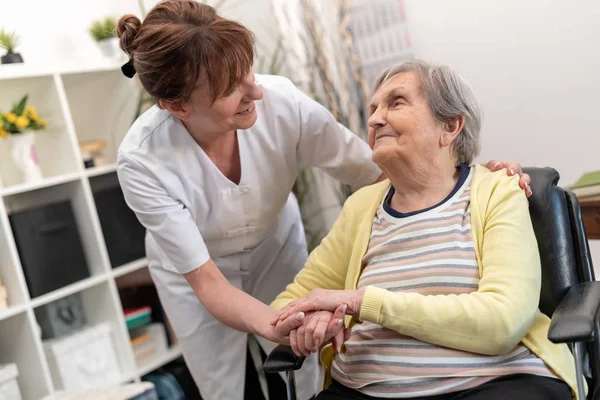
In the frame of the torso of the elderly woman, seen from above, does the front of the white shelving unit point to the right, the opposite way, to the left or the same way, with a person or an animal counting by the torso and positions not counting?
to the left

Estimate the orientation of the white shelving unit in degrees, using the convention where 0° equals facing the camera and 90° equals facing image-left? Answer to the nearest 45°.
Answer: approximately 0°

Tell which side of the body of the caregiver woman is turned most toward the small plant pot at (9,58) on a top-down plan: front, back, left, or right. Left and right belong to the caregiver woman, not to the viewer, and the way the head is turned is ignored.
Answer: back

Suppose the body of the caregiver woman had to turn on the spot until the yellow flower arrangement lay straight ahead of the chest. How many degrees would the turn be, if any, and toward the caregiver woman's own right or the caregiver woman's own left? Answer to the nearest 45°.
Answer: approximately 180°

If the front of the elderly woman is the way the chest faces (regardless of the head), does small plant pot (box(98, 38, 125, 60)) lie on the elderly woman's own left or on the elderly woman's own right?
on the elderly woman's own right

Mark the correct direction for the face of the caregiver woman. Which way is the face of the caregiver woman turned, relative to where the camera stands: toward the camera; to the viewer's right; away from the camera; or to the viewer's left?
to the viewer's right

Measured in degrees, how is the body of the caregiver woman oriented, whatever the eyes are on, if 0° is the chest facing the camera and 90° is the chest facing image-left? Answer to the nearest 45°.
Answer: approximately 315°

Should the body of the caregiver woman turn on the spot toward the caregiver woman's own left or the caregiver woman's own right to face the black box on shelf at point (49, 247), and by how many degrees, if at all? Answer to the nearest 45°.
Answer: approximately 180°
